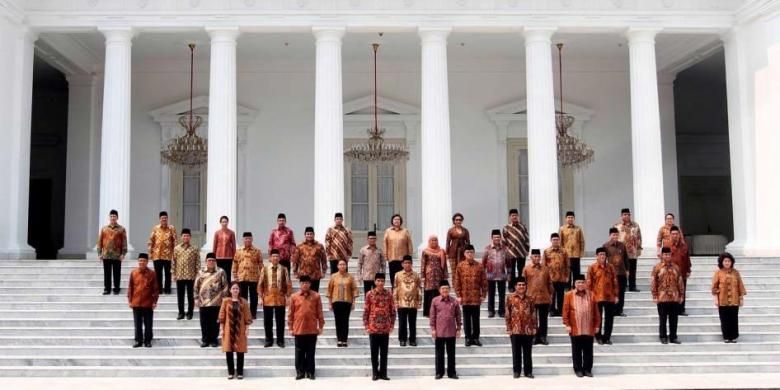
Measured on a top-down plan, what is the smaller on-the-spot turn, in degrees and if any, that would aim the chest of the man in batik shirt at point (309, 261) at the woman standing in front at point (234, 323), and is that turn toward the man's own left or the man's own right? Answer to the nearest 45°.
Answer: approximately 45° to the man's own right

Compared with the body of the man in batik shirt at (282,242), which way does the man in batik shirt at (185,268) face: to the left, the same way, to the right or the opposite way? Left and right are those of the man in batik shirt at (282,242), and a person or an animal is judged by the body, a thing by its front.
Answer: the same way

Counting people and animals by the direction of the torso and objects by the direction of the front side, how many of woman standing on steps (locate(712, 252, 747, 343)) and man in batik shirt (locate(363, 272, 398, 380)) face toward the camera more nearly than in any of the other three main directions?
2

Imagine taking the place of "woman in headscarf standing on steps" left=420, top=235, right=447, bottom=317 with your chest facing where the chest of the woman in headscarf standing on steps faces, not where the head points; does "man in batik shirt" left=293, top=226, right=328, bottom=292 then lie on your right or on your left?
on your right

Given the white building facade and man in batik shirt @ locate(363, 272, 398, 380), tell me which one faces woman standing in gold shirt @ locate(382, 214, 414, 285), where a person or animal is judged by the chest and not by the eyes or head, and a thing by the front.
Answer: the white building facade

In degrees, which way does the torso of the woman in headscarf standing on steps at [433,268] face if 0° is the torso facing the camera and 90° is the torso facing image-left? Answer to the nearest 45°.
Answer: approximately 0°

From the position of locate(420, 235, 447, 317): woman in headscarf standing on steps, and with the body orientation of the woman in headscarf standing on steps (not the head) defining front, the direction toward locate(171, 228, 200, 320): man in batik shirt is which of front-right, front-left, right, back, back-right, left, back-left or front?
right

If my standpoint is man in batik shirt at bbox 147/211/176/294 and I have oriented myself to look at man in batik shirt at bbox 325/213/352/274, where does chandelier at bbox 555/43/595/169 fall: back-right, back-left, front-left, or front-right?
front-left

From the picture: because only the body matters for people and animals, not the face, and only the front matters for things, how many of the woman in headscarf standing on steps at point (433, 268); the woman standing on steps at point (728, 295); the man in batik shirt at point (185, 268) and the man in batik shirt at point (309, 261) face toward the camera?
4

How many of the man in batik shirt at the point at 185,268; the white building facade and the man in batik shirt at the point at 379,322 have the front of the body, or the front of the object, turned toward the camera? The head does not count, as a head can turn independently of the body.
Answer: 3

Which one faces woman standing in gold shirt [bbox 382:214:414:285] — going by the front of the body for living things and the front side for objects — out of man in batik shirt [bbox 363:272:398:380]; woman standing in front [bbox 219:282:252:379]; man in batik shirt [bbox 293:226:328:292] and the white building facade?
the white building facade

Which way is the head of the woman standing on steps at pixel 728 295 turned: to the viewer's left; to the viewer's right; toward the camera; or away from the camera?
toward the camera

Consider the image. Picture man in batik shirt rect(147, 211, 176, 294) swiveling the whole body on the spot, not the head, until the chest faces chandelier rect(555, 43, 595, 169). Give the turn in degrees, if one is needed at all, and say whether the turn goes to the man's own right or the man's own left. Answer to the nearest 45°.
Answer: approximately 90° to the man's own left

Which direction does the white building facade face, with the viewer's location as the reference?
facing the viewer

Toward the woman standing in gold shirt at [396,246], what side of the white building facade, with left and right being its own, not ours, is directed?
front

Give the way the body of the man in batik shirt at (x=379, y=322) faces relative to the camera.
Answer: toward the camera

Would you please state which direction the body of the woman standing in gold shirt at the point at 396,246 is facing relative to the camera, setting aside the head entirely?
toward the camera

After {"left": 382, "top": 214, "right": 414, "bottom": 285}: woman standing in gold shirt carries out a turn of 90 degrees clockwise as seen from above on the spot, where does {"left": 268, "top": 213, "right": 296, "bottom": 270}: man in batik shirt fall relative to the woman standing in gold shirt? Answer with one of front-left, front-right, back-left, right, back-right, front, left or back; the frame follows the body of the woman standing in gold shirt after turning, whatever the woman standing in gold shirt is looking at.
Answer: front

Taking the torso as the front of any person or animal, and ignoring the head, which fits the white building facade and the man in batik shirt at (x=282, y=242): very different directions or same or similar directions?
same or similar directions
